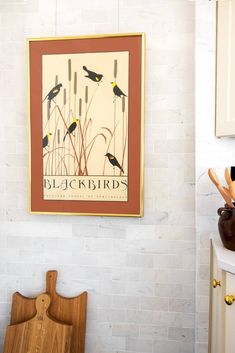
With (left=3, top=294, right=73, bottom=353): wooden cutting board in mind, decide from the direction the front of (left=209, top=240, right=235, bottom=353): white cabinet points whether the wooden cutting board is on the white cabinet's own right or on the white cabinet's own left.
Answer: on the white cabinet's own right

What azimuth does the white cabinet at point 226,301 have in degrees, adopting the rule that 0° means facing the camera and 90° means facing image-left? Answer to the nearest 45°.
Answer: approximately 45°

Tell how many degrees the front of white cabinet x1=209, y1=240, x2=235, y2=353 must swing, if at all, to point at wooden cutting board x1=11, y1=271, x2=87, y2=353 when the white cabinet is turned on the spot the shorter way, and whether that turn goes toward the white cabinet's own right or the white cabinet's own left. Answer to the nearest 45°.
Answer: approximately 90° to the white cabinet's own right
